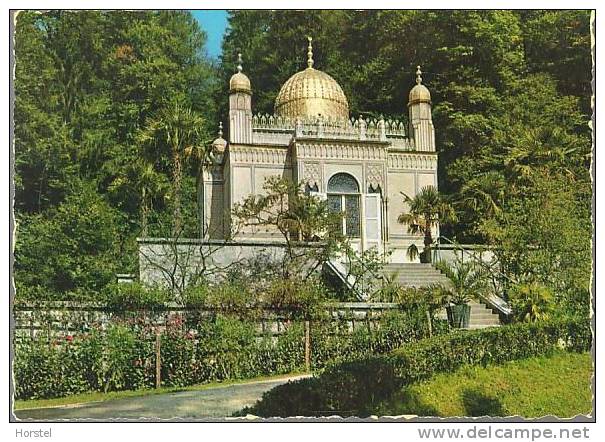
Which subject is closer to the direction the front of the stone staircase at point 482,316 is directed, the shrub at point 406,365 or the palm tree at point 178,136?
the shrub

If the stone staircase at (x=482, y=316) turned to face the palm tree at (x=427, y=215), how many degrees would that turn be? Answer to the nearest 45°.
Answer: approximately 180°

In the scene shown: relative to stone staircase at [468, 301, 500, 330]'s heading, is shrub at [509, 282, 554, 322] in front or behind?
in front

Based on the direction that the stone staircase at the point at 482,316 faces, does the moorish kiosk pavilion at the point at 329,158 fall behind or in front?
behind

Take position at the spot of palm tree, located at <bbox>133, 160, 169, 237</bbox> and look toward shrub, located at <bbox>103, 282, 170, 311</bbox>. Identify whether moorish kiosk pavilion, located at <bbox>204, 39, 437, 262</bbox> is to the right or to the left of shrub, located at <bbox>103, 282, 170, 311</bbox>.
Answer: left

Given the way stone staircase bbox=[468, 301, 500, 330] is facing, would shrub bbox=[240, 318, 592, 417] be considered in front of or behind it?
in front

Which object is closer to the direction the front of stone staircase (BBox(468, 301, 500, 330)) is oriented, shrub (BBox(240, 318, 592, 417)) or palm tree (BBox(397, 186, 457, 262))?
the shrub

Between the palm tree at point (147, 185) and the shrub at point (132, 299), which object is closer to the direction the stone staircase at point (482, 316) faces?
the shrub

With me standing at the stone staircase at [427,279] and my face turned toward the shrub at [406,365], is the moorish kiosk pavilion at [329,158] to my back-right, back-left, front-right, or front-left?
back-right
